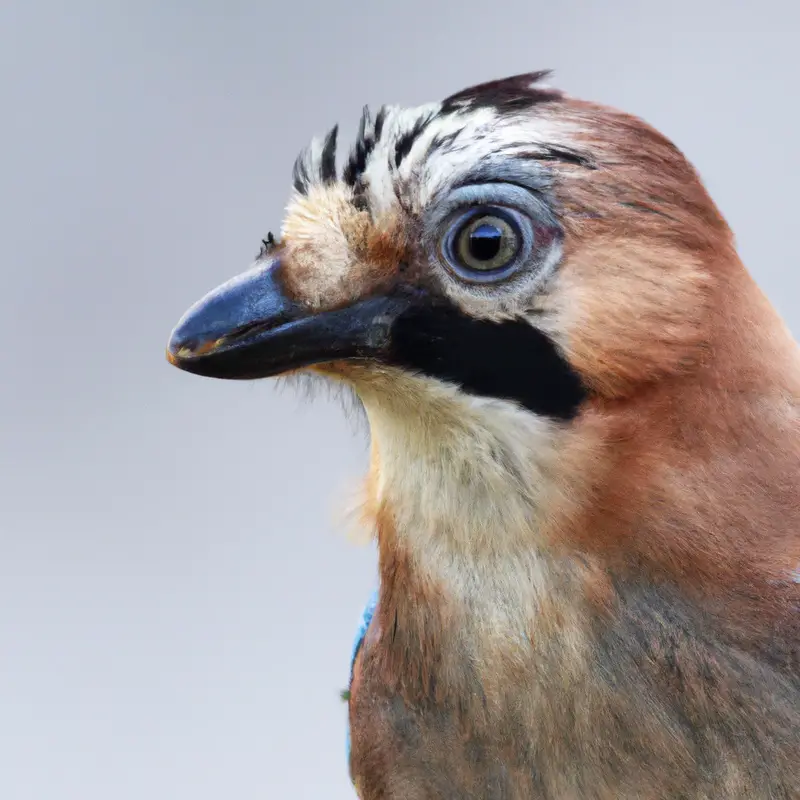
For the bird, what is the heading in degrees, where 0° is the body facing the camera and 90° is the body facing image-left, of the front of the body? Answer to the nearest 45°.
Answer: approximately 45°
